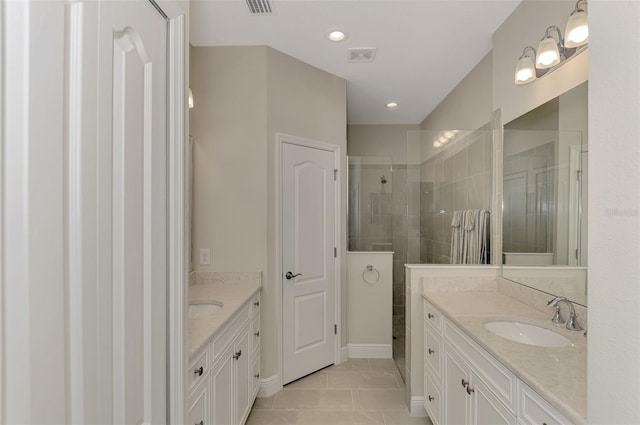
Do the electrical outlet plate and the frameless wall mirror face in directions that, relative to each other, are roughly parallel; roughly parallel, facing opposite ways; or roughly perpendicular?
roughly perpendicular

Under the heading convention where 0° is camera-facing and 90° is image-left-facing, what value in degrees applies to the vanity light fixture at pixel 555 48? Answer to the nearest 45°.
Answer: approximately 45°

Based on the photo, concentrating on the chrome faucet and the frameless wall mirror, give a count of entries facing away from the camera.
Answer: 0

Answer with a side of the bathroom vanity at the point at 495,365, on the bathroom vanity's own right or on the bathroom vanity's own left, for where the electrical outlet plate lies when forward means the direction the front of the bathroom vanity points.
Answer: on the bathroom vanity's own right

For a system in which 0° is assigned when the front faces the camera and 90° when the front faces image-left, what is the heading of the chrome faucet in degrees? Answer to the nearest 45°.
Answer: approximately 45°

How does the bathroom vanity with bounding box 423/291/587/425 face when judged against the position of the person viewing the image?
facing the viewer and to the left of the viewer

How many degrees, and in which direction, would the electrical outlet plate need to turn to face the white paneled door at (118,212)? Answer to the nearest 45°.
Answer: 0° — it already faces it

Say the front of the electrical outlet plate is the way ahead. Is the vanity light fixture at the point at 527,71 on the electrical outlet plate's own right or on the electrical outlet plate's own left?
on the electrical outlet plate's own left
